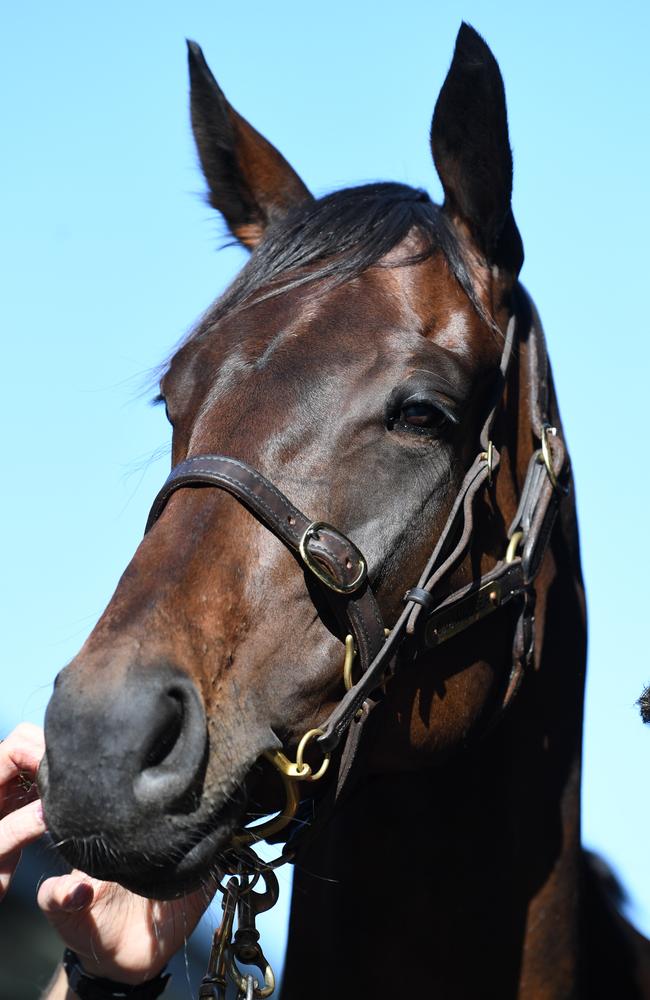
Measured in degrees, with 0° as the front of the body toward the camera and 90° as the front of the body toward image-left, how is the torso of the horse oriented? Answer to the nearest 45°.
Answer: approximately 45°
